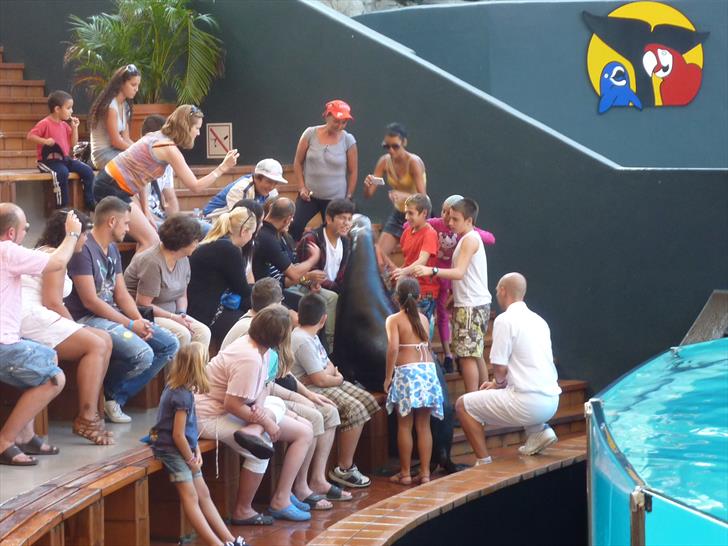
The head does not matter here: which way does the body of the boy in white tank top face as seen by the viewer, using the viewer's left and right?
facing to the left of the viewer

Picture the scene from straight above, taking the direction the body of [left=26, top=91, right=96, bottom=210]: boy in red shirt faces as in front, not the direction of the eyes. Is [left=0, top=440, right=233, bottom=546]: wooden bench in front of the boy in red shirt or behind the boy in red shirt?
in front

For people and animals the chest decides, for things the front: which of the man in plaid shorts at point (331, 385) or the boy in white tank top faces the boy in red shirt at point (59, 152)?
the boy in white tank top

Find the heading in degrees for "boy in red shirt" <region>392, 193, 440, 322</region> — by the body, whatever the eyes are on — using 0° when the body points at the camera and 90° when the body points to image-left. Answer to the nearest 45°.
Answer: approximately 45°

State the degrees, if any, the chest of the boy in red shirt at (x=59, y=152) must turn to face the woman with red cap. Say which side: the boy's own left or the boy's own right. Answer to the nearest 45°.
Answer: approximately 45° to the boy's own left

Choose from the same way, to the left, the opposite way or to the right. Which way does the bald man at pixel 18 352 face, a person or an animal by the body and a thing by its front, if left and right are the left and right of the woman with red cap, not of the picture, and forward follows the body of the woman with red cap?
to the left

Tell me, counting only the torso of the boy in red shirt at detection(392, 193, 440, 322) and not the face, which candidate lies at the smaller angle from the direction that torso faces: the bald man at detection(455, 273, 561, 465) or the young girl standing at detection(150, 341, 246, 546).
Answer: the young girl standing

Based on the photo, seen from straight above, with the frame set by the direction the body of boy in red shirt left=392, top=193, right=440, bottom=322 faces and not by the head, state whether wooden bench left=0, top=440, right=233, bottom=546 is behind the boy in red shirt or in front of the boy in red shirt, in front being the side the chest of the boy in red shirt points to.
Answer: in front

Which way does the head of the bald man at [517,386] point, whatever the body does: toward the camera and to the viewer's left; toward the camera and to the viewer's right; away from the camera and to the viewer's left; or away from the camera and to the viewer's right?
away from the camera and to the viewer's left

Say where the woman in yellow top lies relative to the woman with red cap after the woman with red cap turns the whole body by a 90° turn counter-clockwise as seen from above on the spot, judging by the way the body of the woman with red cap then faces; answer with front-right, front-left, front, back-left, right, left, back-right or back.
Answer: front

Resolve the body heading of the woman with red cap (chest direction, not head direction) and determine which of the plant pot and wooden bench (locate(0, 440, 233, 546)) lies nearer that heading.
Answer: the wooden bench

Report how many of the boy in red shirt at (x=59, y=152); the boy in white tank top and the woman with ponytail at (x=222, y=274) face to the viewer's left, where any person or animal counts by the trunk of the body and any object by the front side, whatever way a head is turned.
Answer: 1

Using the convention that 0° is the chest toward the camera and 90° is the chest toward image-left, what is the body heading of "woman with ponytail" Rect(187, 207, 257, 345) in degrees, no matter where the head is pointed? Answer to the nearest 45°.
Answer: approximately 225°

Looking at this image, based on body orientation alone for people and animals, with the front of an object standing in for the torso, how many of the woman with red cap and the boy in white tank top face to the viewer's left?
1
